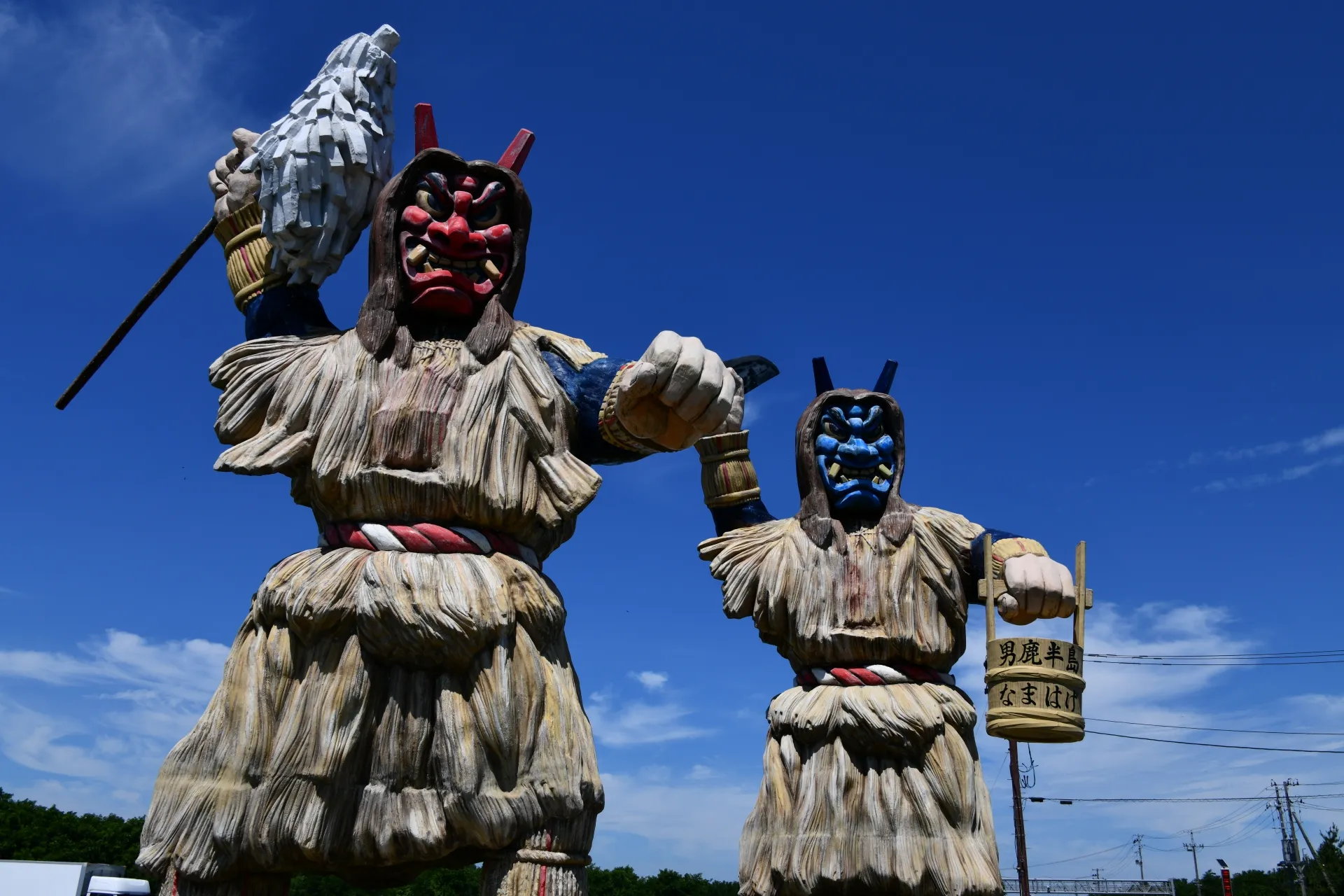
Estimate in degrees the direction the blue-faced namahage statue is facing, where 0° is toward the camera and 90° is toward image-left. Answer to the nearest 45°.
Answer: approximately 0°

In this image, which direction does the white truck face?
to the viewer's right

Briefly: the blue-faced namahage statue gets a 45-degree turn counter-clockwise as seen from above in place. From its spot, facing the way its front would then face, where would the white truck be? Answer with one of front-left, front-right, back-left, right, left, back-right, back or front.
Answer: back

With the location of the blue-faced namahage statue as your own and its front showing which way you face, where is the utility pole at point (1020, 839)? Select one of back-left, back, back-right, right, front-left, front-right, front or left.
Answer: back

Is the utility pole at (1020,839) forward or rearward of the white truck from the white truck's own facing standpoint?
forward
